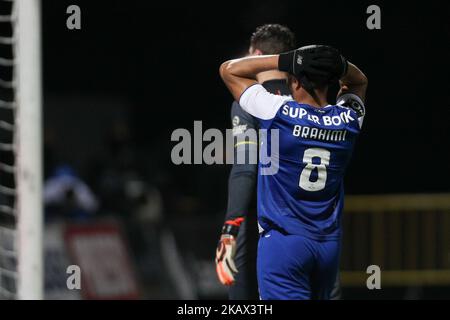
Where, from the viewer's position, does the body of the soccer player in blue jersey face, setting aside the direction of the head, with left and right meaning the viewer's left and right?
facing away from the viewer and to the left of the viewer

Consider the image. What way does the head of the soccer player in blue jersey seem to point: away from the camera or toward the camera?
away from the camera
